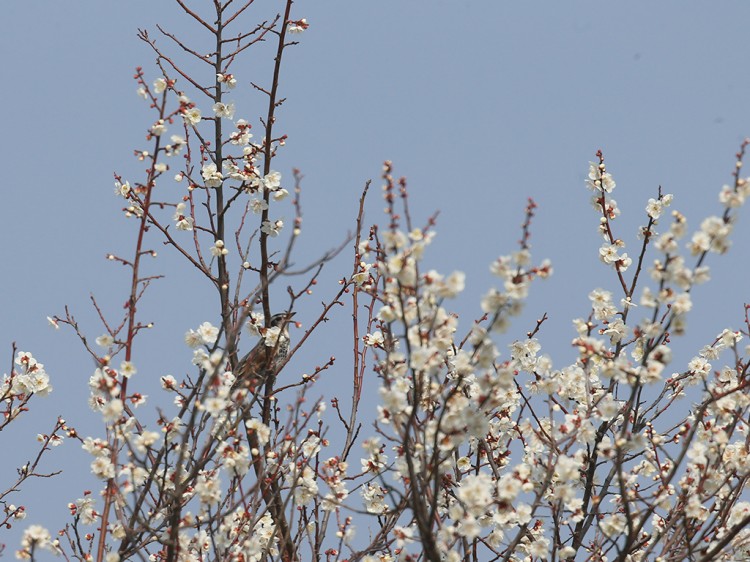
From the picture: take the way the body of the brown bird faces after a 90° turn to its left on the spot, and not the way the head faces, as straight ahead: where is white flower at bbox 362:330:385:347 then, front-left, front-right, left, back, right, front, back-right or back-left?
right

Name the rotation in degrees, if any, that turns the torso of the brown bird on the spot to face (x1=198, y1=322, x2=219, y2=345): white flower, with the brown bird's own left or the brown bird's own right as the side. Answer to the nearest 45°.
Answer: approximately 135° to the brown bird's own right

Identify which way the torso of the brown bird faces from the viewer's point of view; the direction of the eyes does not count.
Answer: to the viewer's right
